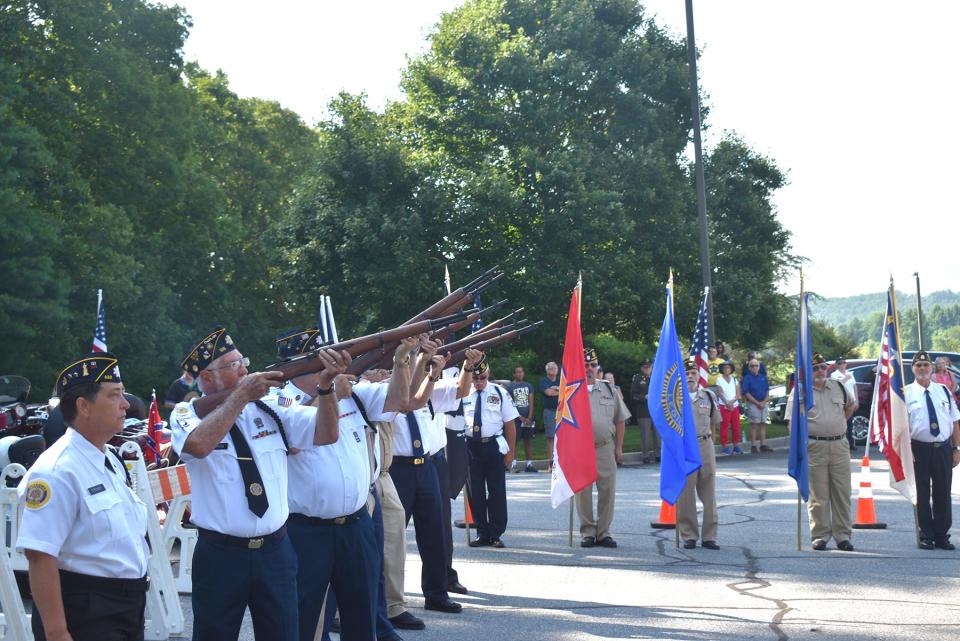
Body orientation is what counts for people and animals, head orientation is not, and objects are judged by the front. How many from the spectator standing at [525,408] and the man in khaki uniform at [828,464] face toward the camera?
2

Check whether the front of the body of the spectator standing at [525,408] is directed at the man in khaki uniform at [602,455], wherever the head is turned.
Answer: yes

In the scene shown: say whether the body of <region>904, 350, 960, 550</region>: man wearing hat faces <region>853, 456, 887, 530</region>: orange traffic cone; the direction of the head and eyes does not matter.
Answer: no

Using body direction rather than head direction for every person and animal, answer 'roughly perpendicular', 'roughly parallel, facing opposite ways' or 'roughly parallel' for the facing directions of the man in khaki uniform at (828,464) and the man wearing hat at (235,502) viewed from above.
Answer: roughly perpendicular

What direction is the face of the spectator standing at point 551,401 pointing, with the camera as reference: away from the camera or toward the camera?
toward the camera

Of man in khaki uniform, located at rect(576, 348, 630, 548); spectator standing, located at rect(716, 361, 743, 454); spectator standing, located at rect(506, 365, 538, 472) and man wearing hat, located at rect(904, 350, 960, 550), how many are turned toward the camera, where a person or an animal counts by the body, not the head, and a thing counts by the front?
4

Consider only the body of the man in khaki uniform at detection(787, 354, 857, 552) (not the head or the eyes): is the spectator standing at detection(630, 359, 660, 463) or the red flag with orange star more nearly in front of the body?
the red flag with orange star

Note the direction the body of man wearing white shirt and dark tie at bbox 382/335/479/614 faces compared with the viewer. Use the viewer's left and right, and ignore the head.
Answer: facing the viewer and to the right of the viewer

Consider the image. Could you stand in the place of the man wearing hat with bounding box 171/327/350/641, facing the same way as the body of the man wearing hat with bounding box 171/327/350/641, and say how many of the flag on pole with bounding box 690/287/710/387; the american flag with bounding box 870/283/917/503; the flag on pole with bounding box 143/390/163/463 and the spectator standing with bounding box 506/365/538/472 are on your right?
0

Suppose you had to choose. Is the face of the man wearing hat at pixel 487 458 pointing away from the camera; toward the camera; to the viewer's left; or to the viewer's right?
toward the camera

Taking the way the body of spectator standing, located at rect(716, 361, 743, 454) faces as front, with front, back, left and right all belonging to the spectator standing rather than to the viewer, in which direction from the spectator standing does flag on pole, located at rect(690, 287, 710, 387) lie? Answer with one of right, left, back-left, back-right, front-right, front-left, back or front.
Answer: front

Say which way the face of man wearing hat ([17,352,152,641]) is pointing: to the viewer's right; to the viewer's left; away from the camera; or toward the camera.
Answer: to the viewer's right

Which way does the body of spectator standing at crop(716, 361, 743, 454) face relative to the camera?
toward the camera

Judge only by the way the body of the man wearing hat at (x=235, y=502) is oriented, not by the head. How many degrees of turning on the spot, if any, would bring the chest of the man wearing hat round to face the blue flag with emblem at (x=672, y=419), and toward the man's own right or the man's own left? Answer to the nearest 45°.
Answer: approximately 90° to the man's own left
